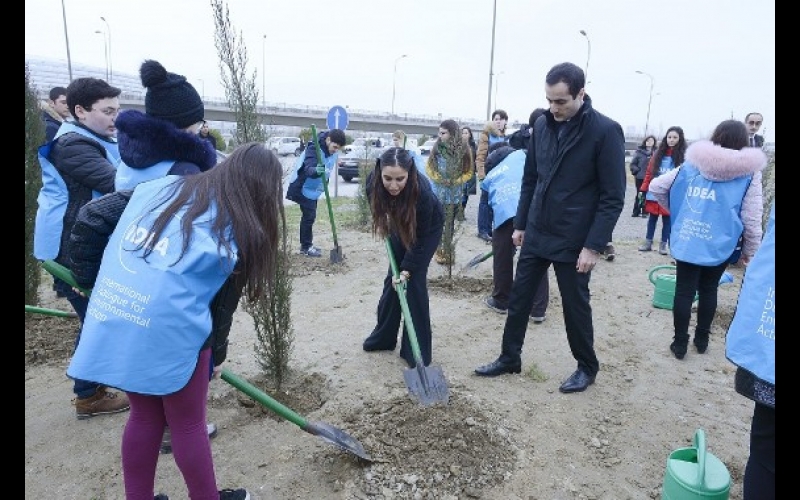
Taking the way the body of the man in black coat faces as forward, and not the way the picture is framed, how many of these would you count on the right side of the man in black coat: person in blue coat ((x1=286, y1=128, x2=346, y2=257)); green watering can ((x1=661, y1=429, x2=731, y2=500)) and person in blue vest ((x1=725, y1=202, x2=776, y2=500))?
1

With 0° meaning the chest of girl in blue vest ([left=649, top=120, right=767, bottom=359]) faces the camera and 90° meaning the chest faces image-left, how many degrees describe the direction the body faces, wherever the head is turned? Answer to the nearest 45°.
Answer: approximately 180°

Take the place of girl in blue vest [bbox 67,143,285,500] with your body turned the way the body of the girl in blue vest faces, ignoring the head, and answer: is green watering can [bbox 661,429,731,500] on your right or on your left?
on your right

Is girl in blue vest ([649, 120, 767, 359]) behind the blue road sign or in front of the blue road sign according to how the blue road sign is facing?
in front

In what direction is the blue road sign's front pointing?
toward the camera

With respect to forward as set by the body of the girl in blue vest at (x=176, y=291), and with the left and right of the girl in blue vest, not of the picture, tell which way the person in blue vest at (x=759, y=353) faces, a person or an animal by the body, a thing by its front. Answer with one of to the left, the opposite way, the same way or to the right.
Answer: the same way

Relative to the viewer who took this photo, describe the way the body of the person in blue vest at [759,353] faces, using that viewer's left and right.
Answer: facing away from the viewer

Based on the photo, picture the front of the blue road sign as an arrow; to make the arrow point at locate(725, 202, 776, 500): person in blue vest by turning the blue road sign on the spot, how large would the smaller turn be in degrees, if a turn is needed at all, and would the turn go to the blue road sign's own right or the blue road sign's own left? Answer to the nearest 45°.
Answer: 0° — it already faces them

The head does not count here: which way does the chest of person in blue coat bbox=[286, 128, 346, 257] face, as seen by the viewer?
to the viewer's right

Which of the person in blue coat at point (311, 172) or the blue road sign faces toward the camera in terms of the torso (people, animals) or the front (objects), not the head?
the blue road sign

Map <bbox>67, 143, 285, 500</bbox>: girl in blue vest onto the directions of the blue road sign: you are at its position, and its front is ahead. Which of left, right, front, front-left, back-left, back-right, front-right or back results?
front

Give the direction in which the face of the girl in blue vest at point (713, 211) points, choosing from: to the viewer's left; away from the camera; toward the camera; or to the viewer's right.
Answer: away from the camera

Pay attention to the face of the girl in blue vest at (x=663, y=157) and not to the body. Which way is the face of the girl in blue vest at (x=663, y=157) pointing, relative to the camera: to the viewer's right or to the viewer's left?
to the viewer's left

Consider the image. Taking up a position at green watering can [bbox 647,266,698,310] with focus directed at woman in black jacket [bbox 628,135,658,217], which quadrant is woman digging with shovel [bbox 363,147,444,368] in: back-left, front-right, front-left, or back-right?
back-left

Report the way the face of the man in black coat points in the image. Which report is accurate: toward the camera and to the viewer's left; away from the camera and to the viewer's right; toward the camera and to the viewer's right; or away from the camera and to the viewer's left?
toward the camera and to the viewer's left

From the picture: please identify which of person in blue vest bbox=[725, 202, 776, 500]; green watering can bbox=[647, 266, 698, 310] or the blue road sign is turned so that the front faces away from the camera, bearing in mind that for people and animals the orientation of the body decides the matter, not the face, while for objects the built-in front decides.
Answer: the person in blue vest

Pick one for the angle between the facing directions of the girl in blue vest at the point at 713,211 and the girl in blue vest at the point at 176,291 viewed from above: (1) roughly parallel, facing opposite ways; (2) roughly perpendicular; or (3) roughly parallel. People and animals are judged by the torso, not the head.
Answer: roughly parallel
